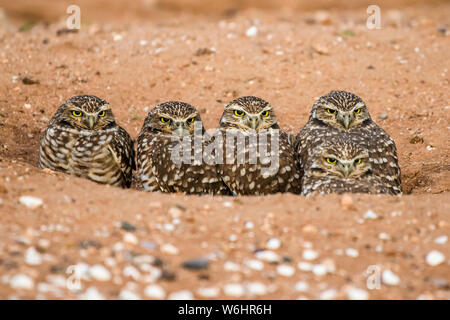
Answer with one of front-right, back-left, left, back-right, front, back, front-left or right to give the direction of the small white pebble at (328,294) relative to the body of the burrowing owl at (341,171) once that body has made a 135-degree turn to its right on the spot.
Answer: back-left

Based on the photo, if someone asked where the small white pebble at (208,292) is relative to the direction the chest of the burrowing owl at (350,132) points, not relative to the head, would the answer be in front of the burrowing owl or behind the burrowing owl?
in front

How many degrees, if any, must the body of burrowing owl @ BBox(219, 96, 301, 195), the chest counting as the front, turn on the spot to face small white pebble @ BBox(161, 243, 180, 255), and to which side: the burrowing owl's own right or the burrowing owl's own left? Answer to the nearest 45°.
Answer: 0° — it already faces it

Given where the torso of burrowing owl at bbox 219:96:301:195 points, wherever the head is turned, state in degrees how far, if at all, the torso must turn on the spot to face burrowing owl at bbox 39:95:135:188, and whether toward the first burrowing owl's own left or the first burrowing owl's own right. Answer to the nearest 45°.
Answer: approximately 90° to the first burrowing owl's own right

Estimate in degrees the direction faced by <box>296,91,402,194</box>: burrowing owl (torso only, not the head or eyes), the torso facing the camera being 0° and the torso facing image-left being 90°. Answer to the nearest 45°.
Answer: approximately 0°

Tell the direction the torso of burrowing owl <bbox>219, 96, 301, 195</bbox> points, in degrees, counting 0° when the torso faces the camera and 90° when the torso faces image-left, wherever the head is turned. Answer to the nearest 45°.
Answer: approximately 0°

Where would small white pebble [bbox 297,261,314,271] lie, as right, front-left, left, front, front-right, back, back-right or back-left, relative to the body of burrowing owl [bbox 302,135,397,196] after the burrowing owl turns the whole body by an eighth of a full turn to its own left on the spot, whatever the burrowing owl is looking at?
front-right
